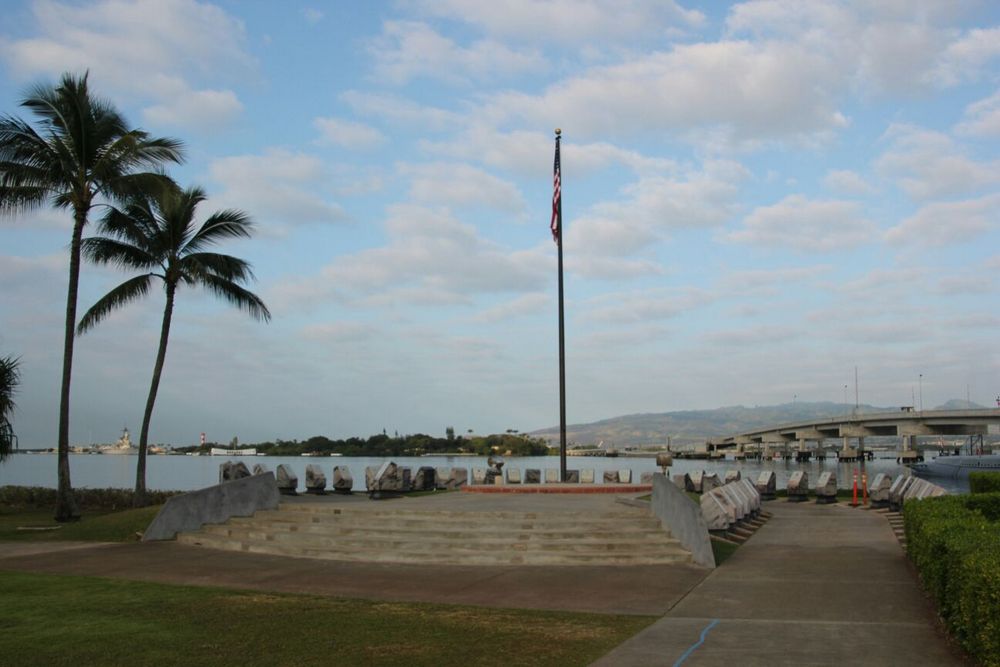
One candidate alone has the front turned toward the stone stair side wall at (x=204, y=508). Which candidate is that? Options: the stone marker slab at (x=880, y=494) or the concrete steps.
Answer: the stone marker slab at (x=880, y=494)

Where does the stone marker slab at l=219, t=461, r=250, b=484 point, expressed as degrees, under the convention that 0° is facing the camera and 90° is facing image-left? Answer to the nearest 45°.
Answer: approximately 315°

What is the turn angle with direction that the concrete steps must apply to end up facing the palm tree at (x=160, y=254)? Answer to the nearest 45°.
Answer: approximately 135° to its right

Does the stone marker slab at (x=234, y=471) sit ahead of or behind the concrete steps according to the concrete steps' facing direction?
behind

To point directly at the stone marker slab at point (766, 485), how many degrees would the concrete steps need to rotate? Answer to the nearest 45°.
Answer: approximately 135° to its left

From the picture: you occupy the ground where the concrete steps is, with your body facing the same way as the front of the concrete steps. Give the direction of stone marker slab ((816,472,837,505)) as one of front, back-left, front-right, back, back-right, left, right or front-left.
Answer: back-left
